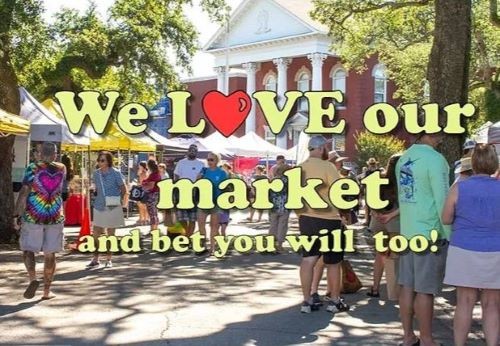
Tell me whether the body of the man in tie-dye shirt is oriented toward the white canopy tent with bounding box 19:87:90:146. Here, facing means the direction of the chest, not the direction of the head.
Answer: yes

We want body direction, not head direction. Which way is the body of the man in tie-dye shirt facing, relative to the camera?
away from the camera

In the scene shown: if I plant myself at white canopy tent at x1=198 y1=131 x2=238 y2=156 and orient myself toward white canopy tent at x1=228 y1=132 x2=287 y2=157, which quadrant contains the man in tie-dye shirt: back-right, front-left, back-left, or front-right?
back-right

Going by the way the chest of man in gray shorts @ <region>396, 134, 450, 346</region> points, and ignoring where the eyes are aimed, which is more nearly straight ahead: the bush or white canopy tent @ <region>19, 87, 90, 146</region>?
the bush

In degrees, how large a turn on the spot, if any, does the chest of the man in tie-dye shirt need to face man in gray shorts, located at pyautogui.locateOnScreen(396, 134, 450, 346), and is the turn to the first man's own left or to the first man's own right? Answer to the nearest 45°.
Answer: approximately 135° to the first man's own right

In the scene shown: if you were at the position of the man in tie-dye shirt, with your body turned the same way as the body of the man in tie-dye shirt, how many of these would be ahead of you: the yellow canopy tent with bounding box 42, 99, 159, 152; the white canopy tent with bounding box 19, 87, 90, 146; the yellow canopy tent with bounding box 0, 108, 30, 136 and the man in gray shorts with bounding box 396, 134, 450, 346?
3

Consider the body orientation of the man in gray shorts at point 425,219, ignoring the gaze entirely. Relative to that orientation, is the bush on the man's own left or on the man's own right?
on the man's own left

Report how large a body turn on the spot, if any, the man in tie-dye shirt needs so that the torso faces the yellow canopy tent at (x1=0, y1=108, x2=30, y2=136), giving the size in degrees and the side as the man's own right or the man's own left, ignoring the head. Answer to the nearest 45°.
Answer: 0° — they already face it
